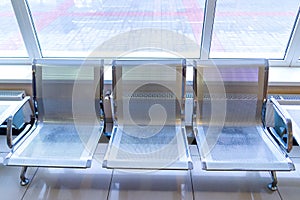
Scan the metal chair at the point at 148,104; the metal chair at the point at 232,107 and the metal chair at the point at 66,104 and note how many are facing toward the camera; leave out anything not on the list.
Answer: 3

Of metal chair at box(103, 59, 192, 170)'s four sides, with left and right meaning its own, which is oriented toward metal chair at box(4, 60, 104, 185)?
right

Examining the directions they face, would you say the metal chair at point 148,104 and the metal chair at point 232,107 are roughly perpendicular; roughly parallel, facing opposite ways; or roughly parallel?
roughly parallel

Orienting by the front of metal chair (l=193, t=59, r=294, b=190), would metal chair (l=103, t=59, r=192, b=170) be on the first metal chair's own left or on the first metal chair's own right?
on the first metal chair's own right

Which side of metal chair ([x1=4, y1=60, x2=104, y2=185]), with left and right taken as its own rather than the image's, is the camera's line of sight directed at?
front

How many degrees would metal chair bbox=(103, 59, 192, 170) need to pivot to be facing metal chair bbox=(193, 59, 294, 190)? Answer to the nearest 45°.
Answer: approximately 90° to its left

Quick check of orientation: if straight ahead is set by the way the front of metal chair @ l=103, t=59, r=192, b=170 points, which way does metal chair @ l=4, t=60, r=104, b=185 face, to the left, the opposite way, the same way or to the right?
the same way

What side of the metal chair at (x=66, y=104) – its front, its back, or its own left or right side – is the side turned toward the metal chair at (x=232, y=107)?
left

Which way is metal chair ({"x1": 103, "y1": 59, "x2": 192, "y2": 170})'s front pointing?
toward the camera

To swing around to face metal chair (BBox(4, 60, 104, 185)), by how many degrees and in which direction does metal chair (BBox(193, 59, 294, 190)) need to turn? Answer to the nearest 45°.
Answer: approximately 90° to its right
